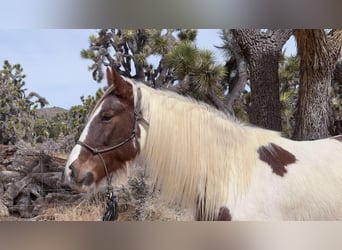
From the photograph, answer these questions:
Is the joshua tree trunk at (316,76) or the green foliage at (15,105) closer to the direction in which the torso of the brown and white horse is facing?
the green foliage

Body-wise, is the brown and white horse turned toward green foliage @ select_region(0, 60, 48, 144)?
no

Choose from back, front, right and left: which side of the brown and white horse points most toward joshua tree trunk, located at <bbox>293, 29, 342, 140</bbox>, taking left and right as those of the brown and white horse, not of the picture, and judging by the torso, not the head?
right

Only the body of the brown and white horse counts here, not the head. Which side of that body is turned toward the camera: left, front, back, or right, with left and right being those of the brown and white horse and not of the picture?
left
